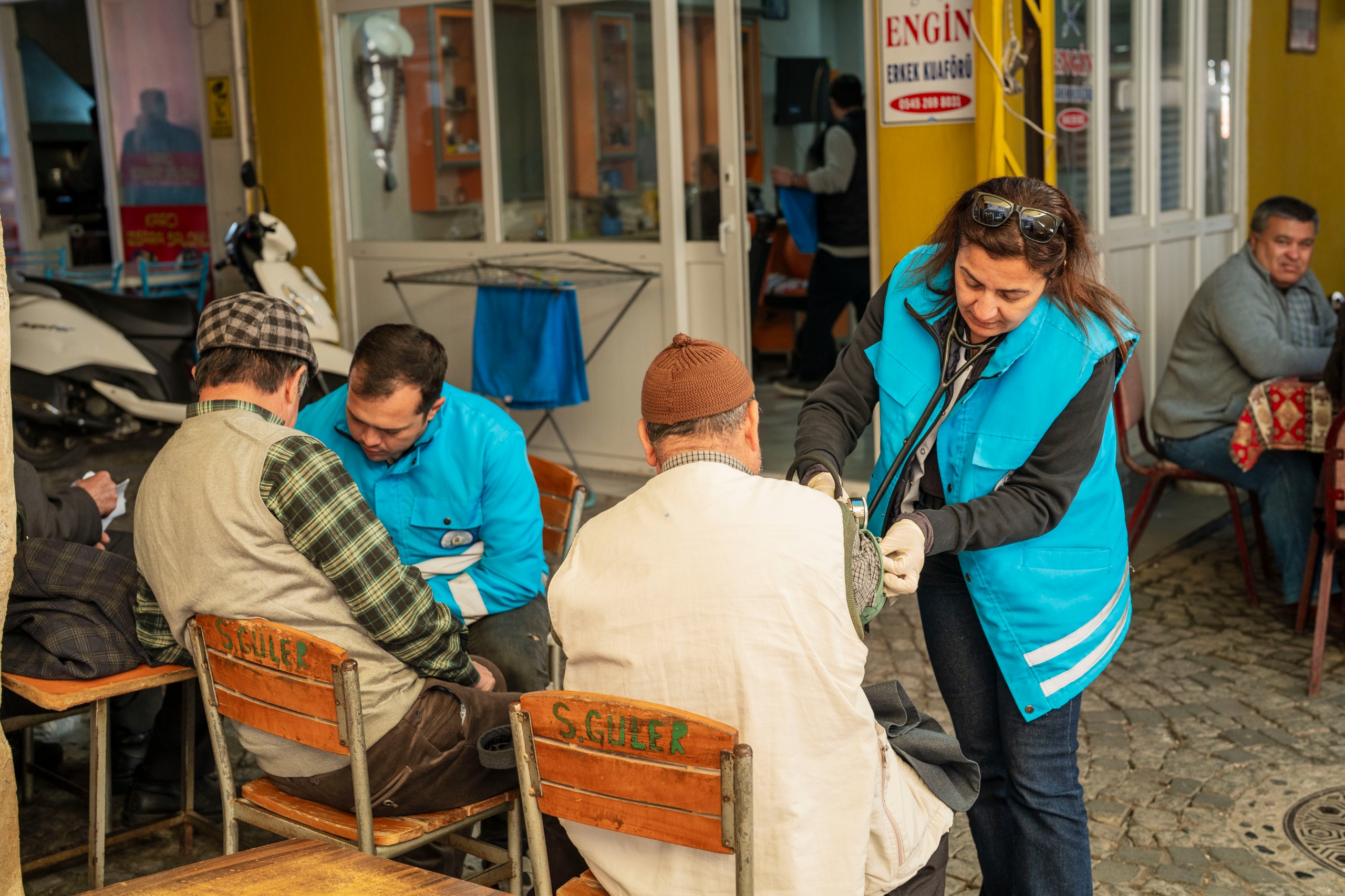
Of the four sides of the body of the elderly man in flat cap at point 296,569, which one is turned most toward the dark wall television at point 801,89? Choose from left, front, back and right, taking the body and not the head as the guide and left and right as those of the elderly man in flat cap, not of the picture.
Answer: front

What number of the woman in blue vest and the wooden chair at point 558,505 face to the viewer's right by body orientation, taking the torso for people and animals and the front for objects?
0

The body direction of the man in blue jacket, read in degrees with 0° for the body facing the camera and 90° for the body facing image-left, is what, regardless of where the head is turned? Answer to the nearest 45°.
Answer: approximately 45°

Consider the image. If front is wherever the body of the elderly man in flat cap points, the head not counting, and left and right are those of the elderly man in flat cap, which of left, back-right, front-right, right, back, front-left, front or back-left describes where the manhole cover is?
front-right

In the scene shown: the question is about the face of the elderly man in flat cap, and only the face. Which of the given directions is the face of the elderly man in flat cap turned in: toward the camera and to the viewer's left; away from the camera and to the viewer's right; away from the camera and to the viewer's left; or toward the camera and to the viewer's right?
away from the camera and to the viewer's right

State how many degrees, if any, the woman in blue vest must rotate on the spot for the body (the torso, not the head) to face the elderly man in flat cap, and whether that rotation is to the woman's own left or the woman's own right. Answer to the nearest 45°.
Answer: approximately 45° to the woman's own right

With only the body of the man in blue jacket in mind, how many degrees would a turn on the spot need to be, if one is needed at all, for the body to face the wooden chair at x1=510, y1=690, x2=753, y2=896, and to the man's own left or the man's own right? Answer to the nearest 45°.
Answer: approximately 45° to the man's own left

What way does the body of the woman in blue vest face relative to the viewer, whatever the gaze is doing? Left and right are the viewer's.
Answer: facing the viewer and to the left of the viewer

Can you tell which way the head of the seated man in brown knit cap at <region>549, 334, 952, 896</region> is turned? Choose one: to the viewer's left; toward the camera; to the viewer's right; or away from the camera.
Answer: away from the camera

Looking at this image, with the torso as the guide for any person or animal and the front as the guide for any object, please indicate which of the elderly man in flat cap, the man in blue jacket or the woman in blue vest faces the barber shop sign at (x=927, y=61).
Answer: the elderly man in flat cap

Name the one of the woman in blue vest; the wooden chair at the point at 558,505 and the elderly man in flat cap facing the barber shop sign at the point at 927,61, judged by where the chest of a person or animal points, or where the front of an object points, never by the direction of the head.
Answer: the elderly man in flat cap

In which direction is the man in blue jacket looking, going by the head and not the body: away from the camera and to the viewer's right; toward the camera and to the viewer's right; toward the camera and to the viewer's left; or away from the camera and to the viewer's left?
toward the camera and to the viewer's left
